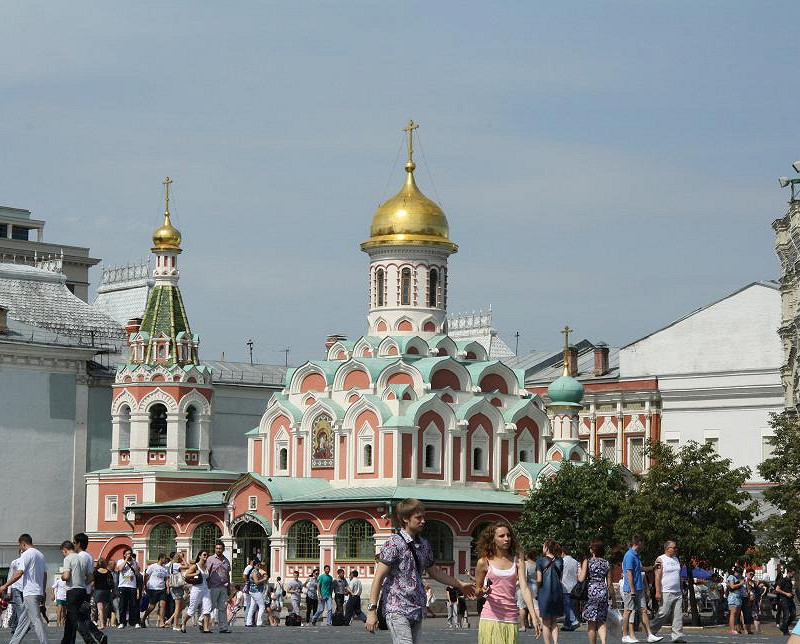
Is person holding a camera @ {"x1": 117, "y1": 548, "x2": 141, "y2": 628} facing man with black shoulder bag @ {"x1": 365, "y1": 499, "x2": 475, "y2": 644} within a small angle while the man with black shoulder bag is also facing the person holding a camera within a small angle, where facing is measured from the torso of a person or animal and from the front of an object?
no

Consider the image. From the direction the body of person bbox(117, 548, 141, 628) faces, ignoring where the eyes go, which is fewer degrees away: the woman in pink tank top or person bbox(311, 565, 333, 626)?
the woman in pink tank top

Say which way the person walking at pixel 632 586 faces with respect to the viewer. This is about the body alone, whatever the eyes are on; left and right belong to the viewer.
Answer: facing to the right of the viewer

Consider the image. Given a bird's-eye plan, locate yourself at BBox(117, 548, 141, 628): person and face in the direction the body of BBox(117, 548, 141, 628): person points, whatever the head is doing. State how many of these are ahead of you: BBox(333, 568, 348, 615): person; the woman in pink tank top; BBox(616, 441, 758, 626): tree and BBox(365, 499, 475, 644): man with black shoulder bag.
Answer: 2

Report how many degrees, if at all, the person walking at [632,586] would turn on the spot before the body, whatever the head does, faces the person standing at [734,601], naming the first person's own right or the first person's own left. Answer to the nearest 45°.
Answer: approximately 90° to the first person's own left

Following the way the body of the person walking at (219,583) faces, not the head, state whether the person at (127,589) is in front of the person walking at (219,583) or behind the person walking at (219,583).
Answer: behind

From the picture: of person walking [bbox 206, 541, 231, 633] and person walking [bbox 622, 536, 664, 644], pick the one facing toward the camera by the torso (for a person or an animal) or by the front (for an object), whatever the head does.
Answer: person walking [bbox 206, 541, 231, 633]

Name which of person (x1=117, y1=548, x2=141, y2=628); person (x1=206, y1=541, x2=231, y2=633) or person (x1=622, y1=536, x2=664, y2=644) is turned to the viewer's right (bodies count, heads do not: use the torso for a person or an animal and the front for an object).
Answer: person (x1=622, y1=536, x2=664, y2=644)

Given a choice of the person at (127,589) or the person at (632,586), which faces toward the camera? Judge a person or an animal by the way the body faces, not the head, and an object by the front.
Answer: the person at (127,589)

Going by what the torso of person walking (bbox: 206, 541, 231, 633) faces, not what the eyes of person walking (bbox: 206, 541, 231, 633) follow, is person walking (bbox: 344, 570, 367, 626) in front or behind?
behind

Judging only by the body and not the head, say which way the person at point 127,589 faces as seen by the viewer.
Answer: toward the camera

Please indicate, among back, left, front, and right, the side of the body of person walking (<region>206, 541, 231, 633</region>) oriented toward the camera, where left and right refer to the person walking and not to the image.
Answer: front

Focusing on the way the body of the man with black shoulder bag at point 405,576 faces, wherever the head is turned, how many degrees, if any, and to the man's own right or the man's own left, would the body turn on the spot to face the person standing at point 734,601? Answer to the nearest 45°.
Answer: approximately 135° to the man's own left

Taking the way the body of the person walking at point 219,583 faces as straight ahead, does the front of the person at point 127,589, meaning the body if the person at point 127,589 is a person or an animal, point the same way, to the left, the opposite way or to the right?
the same way
